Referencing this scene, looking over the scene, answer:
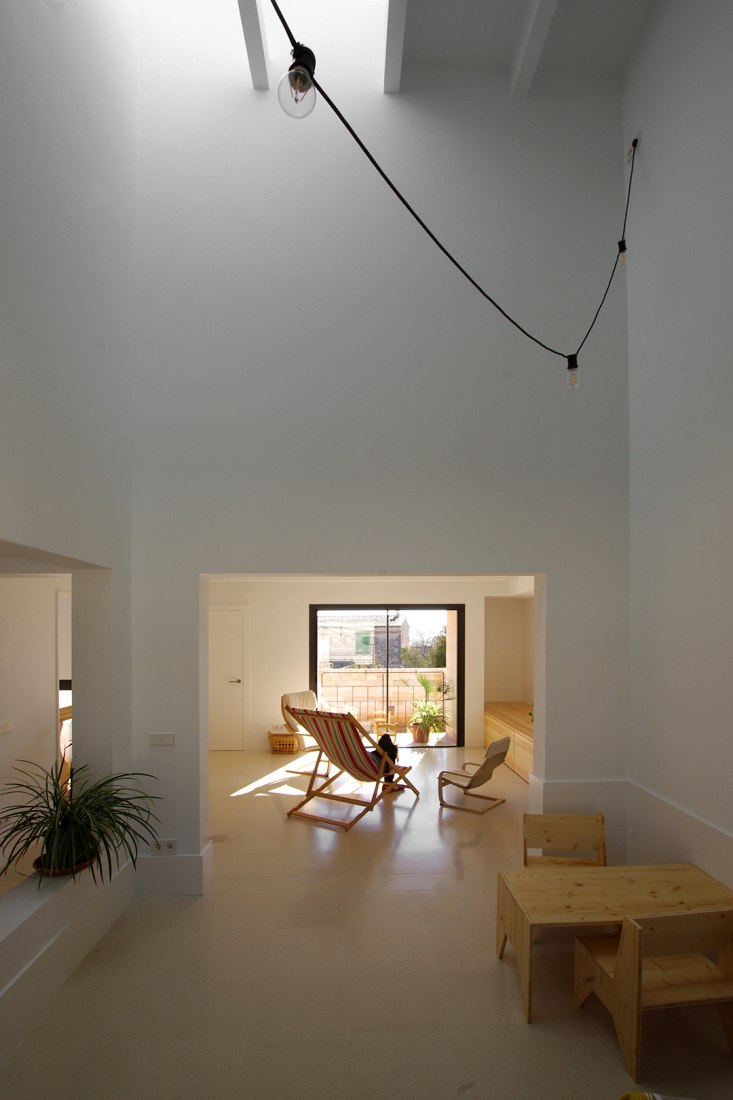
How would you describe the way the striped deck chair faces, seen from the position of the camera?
facing away from the viewer and to the right of the viewer

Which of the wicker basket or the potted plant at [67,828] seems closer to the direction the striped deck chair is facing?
the wicker basket

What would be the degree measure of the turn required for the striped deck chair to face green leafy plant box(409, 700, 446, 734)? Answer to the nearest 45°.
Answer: approximately 45° to its left

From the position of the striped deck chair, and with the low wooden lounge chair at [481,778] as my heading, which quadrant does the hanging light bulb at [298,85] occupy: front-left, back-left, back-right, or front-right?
back-right

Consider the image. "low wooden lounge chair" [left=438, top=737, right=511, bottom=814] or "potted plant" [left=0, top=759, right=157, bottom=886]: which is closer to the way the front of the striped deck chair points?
the low wooden lounge chair

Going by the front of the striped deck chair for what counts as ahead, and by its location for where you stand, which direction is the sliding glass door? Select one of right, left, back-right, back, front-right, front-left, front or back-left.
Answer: front-left

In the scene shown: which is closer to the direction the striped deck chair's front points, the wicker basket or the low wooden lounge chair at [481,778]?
the low wooden lounge chair

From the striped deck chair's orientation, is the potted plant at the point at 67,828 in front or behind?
behind

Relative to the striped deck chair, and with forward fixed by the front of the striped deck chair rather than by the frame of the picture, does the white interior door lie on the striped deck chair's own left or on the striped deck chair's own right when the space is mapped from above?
on the striped deck chair's own left

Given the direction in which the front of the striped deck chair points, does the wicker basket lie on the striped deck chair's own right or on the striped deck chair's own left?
on the striped deck chair's own left

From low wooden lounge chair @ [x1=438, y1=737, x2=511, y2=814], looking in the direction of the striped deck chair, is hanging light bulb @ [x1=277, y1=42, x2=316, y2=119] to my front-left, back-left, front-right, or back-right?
front-left

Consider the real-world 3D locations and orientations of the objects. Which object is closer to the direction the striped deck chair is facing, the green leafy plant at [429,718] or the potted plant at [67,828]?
the green leafy plant
